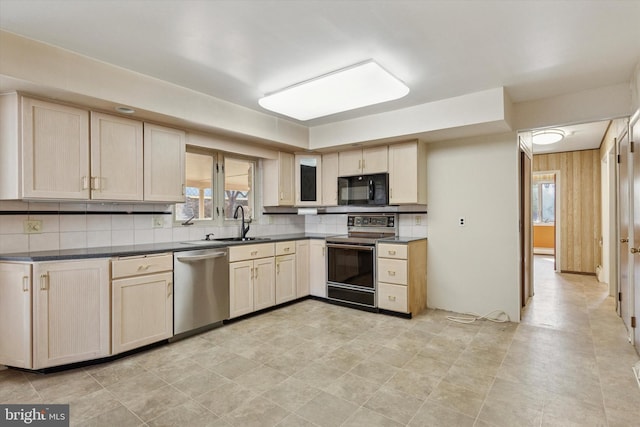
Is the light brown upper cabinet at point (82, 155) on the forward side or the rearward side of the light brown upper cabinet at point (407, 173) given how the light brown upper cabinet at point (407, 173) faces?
on the forward side

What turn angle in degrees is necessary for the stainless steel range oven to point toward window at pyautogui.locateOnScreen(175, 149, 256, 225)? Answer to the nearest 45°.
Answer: approximately 45° to its right

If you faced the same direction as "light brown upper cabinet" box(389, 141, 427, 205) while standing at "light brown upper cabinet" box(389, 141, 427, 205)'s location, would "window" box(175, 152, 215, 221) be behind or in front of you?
in front

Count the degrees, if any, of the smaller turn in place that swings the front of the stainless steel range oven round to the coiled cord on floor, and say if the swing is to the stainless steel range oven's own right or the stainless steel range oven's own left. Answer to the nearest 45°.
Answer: approximately 135° to the stainless steel range oven's own left

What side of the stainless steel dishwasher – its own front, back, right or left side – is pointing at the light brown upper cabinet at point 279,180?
left

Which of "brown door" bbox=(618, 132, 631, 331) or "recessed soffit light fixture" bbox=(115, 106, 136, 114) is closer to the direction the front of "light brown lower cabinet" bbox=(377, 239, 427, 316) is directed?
the recessed soffit light fixture

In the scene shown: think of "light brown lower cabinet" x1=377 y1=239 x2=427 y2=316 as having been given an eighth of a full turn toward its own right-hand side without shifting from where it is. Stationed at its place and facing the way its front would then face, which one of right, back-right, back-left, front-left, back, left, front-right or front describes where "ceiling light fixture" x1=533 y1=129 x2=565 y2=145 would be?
back-right

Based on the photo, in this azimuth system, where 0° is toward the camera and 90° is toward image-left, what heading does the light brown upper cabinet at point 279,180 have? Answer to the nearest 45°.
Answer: approximately 315°
